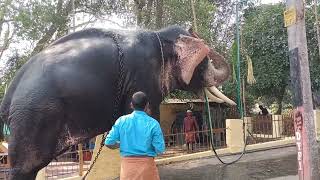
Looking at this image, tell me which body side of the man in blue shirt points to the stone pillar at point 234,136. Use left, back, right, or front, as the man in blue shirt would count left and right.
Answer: front

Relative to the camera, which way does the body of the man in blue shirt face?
away from the camera

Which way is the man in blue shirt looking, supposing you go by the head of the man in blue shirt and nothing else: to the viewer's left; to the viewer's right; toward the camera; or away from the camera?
away from the camera

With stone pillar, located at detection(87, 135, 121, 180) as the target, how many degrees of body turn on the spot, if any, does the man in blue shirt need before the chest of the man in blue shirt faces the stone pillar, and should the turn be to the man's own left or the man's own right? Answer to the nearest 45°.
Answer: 0° — they already face it
